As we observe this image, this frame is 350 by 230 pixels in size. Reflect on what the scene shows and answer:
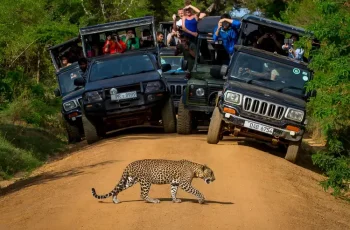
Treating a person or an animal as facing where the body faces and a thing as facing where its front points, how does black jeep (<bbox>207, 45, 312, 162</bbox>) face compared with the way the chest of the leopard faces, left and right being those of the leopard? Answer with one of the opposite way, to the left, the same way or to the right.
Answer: to the right

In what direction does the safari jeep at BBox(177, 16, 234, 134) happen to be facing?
toward the camera

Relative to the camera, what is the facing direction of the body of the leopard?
to the viewer's right

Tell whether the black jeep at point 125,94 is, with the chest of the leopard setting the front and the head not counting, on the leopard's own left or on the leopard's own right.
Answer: on the leopard's own left

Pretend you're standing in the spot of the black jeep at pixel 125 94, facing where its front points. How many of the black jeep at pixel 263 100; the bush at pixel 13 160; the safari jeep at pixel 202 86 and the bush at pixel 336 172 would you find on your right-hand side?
1

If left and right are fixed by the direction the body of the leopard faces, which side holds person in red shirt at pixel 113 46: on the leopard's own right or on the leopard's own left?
on the leopard's own left

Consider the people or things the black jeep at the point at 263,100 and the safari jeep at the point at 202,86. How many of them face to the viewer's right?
0

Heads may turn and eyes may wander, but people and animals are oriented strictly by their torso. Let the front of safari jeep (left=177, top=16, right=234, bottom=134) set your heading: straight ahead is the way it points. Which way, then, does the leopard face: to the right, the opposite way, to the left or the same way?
to the left

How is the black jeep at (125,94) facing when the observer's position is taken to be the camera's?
facing the viewer

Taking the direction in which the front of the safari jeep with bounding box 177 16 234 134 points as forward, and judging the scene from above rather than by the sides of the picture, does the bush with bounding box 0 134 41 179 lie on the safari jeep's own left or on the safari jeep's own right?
on the safari jeep's own right

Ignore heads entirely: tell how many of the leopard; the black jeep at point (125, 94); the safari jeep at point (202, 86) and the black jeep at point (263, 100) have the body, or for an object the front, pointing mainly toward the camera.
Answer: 3

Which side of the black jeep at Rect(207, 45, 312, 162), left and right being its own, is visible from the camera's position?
front
